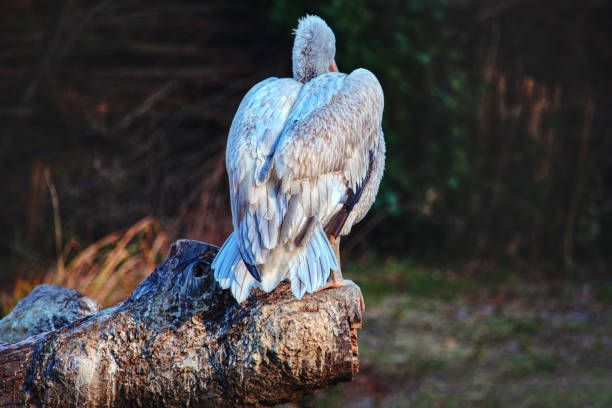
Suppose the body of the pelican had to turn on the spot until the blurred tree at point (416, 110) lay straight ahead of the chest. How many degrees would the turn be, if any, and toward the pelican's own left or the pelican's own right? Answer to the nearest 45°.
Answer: approximately 45° to the pelican's own left

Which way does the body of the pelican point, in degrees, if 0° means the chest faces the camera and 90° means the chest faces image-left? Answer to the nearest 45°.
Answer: approximately 225°
